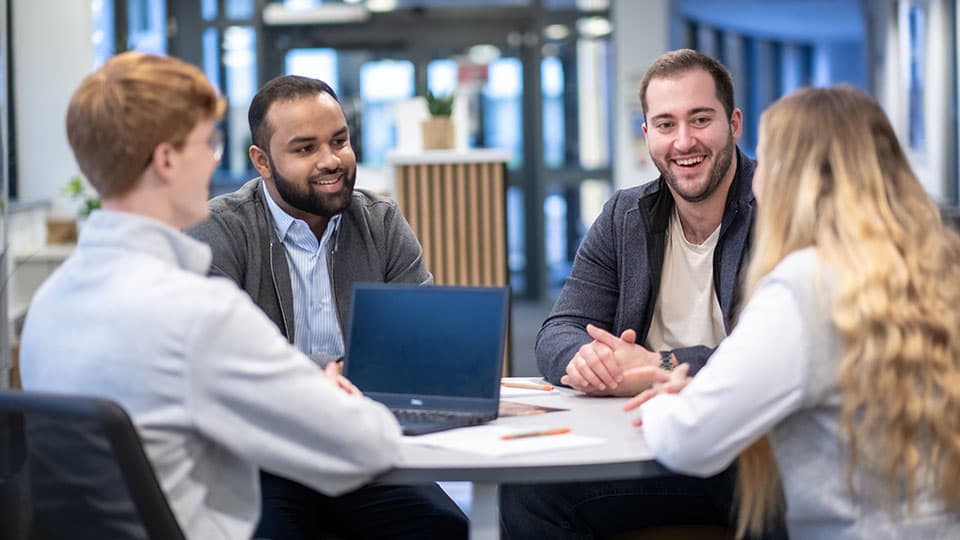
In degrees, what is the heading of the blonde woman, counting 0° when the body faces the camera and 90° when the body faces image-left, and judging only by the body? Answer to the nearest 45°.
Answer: approximately 135°

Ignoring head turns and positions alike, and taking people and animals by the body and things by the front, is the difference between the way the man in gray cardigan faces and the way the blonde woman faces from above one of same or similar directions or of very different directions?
very different directions

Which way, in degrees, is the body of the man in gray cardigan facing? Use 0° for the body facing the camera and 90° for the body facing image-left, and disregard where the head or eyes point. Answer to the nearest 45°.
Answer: approximately 315°

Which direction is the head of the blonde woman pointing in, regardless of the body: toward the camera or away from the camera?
away from the camera

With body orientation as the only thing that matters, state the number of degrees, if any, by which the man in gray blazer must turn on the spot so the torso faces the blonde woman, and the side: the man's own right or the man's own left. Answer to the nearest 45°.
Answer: approximately 45° to the man's own left

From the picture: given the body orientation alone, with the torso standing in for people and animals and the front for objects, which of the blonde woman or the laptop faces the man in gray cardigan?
the blonde woman

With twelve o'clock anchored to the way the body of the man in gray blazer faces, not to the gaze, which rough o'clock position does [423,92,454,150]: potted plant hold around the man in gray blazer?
The potted plant is roughly at 4 o'clock from the man in gray blazer.

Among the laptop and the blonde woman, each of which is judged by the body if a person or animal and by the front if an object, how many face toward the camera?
1
